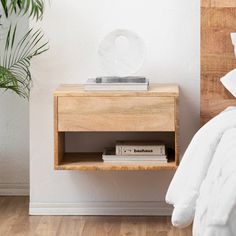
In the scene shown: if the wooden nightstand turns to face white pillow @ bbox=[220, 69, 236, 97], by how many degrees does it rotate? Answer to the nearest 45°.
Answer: approximately 90° to its left

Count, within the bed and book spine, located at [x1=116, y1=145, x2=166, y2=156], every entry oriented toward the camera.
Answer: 2
